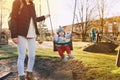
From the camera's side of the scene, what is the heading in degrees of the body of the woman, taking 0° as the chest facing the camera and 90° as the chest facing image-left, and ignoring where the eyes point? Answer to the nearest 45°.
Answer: approximately 315°
